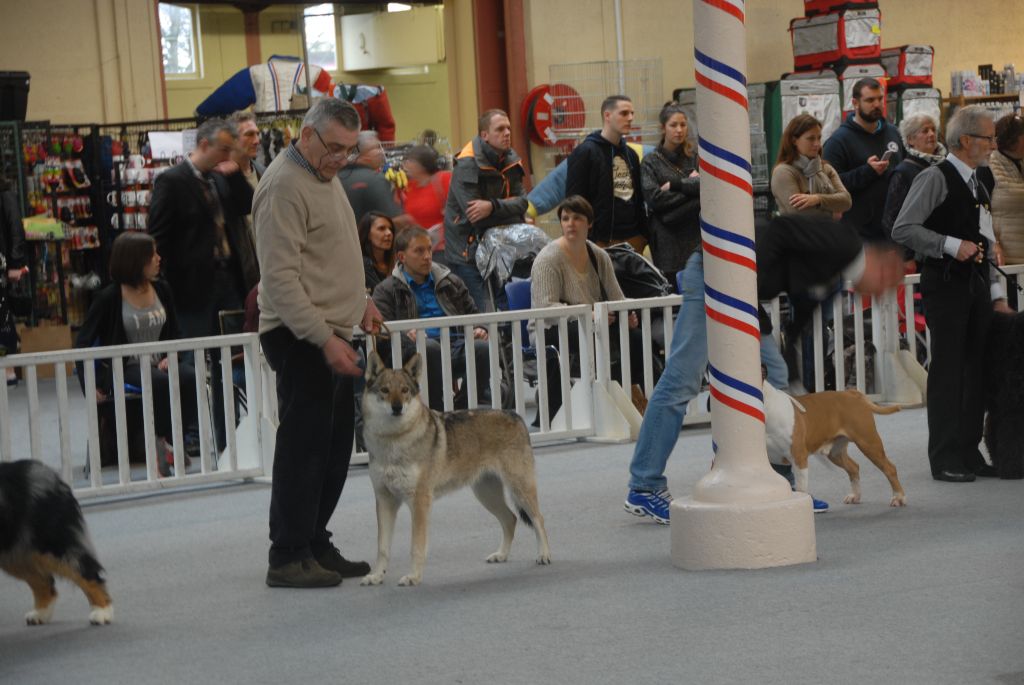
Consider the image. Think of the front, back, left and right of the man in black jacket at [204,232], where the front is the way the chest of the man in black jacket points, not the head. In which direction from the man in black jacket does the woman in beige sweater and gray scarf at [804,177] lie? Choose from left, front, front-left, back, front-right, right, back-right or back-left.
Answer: front-left

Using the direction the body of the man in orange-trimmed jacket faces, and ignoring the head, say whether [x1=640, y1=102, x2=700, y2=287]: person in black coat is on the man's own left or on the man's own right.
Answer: on the man's own left

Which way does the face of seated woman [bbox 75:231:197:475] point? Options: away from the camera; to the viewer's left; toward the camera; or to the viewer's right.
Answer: to the viewer's right

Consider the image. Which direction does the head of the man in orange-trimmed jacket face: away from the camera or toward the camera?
toward the camera

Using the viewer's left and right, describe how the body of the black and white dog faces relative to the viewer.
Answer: facing to the left of the viewer

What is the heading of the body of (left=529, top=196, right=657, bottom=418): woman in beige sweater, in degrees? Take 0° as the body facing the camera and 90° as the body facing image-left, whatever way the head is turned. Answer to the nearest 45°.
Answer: approximately 0°

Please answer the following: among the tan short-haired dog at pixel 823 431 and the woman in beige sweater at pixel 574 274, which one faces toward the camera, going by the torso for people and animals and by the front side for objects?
the woman in beige sweater

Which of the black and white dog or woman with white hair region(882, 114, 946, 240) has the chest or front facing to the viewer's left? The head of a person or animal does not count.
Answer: the black and white dog

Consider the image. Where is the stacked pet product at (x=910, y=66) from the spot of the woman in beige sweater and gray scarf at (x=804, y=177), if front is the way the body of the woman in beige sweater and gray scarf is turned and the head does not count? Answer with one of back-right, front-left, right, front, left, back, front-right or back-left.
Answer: back-left

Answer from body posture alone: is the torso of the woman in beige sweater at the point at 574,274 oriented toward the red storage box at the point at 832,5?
no

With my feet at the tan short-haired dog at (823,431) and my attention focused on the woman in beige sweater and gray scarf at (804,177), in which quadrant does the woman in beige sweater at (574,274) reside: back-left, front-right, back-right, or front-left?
front-left

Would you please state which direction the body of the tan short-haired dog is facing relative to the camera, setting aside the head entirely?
to the viewer's left

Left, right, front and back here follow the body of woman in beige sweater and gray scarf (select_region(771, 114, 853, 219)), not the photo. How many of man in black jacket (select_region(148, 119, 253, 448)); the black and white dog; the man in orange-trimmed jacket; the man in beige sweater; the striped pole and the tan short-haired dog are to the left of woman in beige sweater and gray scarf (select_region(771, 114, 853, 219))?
0

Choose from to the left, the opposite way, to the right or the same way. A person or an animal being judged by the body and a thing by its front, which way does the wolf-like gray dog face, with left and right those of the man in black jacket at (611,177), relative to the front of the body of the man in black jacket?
to the right

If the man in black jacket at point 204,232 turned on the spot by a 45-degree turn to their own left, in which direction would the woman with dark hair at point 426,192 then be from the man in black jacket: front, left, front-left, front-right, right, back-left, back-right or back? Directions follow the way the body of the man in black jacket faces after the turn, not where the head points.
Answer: front-left
